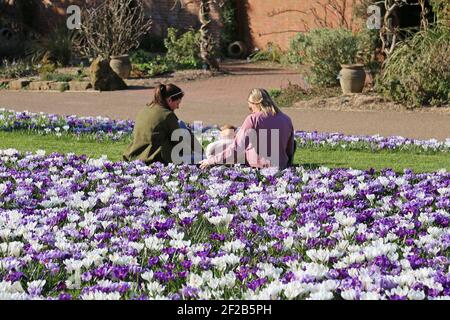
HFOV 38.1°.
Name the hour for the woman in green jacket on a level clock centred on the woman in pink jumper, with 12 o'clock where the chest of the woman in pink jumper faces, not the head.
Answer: The woman in green jacket is roughly at 11 o'clock from the woman in pink jumper.

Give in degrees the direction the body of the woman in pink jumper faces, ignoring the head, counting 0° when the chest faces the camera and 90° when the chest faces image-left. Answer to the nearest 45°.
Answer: approximately 135°

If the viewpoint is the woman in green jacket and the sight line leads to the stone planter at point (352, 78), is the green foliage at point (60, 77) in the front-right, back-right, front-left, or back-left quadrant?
front-left

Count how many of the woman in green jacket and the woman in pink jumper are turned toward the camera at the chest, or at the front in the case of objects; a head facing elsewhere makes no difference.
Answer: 0

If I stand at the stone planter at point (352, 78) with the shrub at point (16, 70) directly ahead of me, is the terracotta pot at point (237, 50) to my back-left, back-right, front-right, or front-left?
front-right

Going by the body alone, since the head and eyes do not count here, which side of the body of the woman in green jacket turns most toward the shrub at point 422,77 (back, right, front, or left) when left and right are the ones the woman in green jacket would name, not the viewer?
front

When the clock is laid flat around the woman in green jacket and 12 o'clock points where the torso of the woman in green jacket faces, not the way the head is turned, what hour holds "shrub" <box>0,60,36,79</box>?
The shrub is roughly at 10 o'clock from the woman in green jacket.

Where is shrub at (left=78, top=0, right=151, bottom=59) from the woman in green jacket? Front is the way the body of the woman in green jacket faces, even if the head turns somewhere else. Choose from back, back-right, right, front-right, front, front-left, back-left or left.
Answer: front-left

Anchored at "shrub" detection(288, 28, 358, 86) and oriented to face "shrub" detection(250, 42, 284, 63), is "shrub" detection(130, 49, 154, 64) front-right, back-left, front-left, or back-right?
front-left

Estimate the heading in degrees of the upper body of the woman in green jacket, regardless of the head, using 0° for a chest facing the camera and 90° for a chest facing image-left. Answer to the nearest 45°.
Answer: approximately 225°

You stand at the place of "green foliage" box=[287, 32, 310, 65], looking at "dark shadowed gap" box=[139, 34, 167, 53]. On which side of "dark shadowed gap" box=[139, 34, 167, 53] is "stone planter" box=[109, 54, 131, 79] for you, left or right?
left

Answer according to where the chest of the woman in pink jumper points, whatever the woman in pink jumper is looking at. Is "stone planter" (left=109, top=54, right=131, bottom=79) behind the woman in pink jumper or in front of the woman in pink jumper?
in front
